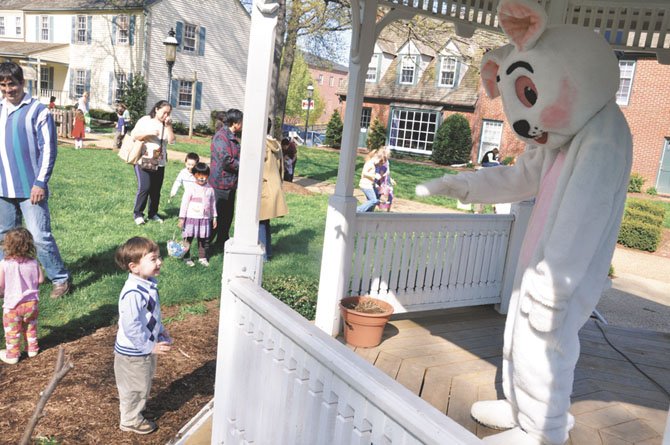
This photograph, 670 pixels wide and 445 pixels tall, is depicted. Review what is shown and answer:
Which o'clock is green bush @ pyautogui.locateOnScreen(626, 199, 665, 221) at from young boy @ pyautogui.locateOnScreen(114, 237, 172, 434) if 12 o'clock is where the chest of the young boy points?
The green bush is roughly at 11 o'clock from the young boy.

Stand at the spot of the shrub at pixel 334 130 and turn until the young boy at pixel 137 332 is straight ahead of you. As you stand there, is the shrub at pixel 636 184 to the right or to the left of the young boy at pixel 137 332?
left

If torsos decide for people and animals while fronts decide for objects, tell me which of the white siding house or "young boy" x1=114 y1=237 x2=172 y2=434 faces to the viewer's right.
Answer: the young boy

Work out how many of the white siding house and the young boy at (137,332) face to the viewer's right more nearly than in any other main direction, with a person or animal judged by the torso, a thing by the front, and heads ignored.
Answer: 1

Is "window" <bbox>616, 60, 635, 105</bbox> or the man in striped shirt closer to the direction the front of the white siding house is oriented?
the man in striped shirt

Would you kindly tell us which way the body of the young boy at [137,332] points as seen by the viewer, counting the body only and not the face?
to the viewer's right

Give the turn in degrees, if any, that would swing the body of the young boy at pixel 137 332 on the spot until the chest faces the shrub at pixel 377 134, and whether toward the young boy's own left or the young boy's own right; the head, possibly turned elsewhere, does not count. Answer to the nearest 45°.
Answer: approximately 45° to the young boy's own left

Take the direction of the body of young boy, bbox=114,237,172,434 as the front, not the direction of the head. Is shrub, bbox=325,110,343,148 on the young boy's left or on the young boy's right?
on the young boy's left

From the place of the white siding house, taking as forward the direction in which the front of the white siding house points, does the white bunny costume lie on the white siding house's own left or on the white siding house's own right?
on the white siding house's own left

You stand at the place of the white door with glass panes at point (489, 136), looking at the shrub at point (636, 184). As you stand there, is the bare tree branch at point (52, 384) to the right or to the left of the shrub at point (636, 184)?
right

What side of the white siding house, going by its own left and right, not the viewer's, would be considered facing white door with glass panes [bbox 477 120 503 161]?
left
